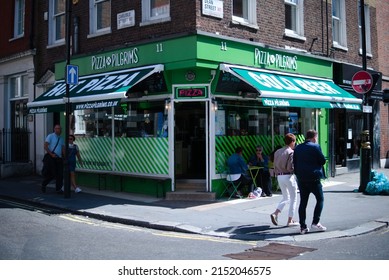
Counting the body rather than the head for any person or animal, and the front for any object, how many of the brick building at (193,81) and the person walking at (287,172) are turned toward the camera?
1

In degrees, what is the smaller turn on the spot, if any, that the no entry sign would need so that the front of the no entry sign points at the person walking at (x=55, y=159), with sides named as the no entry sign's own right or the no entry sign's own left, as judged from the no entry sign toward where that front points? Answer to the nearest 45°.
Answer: approximately 90° to the no entry sign's own right

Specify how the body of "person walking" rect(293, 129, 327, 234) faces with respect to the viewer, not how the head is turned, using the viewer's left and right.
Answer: facing away from the viewer and to the right of the viewer

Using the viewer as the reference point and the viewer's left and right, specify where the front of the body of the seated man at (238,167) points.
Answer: facing away from the viewer and to the right of the viewer

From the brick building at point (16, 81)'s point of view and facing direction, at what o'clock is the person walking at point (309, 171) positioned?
The person walking is roughly at 10 o'clock from the brick building.

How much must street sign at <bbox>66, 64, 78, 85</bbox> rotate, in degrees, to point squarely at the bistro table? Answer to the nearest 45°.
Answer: approximately 90° to its left

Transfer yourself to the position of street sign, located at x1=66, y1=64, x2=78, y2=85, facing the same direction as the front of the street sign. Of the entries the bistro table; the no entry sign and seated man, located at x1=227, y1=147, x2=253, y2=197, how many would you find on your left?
3
